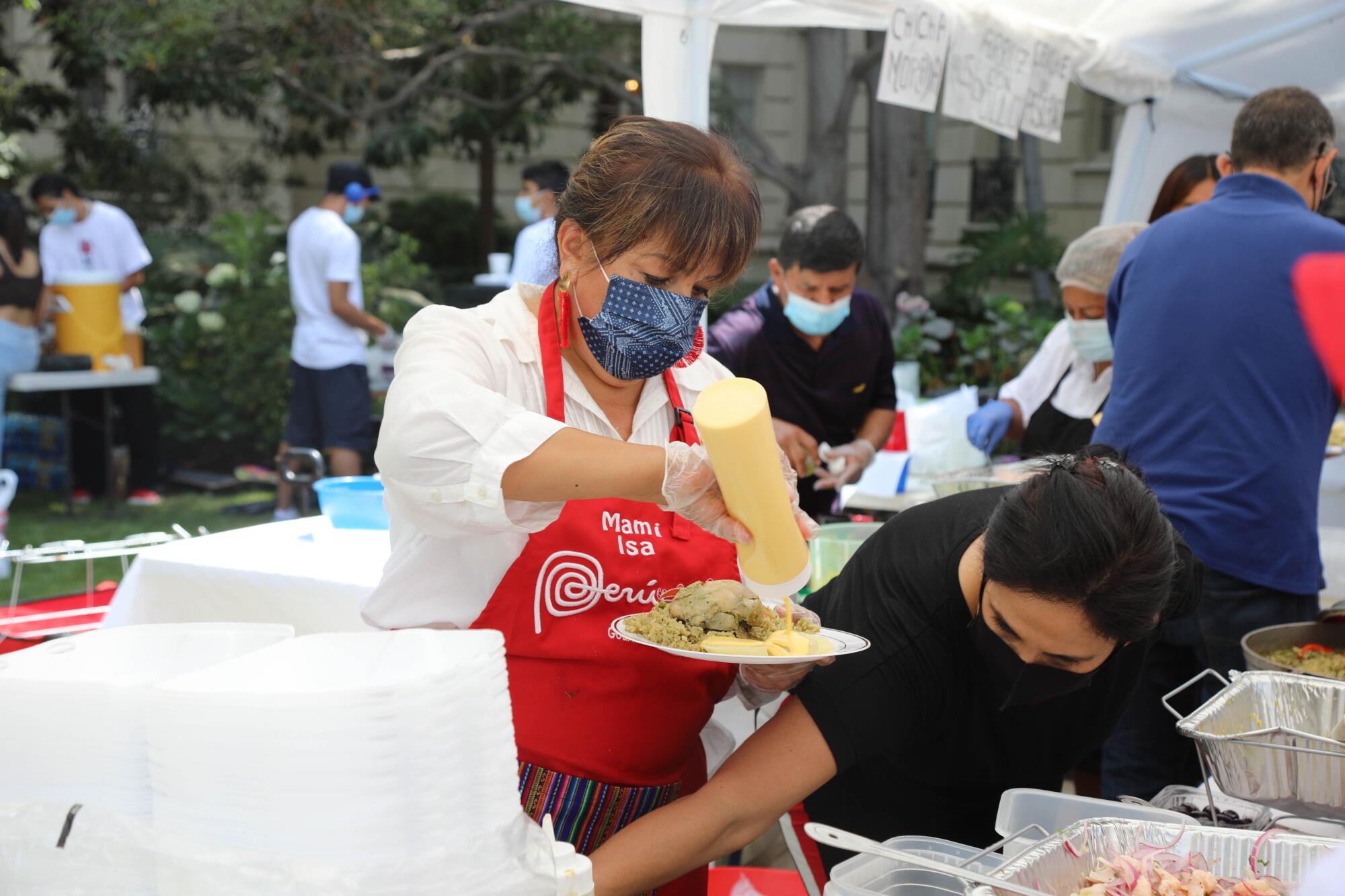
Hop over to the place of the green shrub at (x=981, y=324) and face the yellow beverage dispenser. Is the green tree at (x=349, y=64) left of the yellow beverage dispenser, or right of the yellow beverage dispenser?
right

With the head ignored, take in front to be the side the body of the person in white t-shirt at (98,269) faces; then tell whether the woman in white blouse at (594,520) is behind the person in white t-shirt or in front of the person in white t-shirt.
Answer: in front

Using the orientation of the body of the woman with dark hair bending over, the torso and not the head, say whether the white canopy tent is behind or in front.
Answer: behind

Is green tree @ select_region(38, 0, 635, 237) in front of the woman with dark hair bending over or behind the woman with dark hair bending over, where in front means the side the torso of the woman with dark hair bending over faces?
behind

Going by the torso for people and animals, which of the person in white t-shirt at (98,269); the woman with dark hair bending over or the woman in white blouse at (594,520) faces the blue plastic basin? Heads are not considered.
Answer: the person in white t-shirt

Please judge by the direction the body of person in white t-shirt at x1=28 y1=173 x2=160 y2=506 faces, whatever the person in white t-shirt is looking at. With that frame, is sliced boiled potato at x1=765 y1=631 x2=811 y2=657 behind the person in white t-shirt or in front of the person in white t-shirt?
in front

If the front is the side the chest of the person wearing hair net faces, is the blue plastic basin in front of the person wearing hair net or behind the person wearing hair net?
in front

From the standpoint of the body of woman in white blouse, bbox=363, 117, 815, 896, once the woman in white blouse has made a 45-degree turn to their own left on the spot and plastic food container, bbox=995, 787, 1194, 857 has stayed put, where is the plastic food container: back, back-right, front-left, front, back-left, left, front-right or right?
front

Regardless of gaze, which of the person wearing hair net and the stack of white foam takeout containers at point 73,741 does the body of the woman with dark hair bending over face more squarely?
the stack of white foam takeout containers
